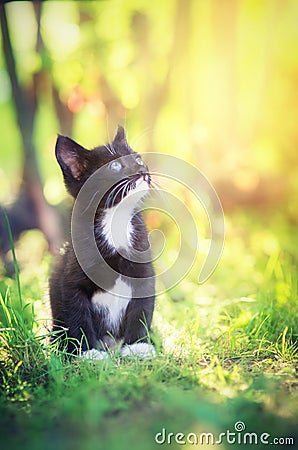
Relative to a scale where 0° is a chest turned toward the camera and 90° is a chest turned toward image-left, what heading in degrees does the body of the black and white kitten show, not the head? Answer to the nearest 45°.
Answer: approximately 315°
